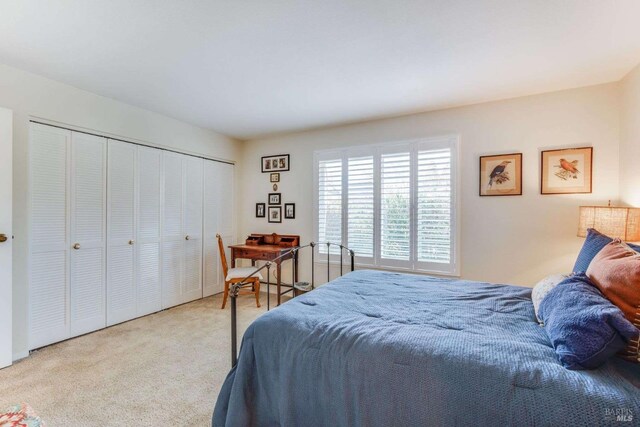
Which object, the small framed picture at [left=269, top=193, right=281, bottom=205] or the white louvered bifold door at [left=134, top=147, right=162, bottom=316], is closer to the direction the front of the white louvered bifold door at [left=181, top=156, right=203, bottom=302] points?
the small framed picture

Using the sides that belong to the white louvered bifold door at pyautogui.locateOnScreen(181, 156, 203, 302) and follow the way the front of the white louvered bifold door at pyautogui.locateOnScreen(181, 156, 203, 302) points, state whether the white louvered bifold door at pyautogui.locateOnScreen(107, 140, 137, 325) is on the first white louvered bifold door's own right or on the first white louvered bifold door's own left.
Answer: on the first white louvered bifold door's own right

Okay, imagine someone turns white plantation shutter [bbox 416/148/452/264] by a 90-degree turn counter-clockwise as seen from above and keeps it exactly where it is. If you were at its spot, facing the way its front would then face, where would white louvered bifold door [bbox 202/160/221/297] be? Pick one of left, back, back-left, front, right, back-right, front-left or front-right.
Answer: back

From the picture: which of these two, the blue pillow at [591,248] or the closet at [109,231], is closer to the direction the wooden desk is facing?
the closet

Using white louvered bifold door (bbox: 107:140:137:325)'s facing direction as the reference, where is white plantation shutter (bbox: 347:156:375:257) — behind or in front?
in front

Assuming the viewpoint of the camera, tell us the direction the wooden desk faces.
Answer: facing the viewer and to the left of the viewer

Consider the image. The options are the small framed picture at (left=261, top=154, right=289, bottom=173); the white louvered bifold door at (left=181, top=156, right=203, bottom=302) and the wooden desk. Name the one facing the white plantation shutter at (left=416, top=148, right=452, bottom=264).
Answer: the white louvered bifold door

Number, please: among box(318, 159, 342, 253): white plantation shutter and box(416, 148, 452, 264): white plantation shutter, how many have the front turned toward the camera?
2

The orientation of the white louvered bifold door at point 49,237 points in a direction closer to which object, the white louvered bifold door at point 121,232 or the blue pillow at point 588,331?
the blue pillow

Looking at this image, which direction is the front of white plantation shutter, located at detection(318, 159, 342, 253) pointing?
toward the camera

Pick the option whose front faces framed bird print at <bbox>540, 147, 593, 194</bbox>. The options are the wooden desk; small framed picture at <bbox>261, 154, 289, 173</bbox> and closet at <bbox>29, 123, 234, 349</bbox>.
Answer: the closet

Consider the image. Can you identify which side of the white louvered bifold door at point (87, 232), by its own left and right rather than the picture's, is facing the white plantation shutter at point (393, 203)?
front

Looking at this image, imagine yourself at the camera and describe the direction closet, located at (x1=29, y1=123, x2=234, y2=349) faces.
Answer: facing the viewer and to the right of the viewer

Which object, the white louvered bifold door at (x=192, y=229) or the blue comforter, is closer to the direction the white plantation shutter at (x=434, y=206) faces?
the blue comforter

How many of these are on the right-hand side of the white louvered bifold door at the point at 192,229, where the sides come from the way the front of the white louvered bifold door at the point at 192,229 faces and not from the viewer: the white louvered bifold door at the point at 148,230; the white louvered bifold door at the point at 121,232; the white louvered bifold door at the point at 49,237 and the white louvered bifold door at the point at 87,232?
4

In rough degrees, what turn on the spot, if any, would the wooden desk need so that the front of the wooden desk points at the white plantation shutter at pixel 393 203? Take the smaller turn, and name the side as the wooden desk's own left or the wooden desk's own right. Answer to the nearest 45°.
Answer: approximately 90° to the wooden desk's own left
